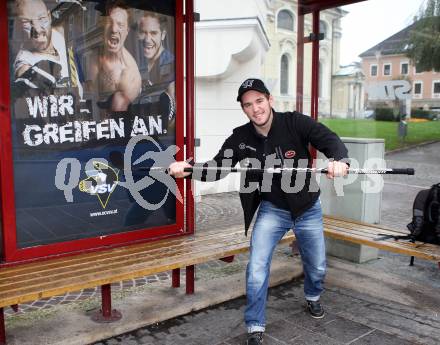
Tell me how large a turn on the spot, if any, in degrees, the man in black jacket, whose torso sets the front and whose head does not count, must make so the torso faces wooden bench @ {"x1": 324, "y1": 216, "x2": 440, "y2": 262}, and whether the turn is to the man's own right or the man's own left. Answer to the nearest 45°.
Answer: approximately 135° to the man's own left

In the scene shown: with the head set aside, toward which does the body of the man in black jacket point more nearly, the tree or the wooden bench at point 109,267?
the wooden bench

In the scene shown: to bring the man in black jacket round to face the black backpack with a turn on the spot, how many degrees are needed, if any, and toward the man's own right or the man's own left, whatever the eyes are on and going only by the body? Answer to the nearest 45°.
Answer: approximately 135° to the man's own left

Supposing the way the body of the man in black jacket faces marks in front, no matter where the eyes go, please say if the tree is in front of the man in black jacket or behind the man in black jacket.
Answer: behind

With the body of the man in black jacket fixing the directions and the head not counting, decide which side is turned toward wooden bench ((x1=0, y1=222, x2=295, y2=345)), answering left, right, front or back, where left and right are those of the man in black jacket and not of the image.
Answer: right

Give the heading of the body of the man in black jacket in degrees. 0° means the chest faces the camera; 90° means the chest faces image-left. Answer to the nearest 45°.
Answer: approximately 0°
